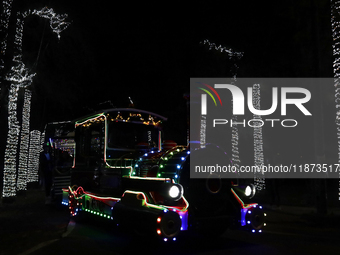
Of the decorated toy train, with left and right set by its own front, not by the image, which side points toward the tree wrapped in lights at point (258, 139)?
left

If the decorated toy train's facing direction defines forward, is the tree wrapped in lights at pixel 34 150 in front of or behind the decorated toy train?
behind

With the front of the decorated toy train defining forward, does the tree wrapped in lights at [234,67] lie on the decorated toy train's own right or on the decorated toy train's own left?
on the decorated toy train's own left

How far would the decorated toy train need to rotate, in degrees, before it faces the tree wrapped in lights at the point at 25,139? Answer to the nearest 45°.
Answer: approximately 180°

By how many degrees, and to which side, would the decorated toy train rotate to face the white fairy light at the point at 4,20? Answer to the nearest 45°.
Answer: approximately 180°

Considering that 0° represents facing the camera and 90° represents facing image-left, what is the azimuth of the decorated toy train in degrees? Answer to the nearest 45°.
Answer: approximately 315°

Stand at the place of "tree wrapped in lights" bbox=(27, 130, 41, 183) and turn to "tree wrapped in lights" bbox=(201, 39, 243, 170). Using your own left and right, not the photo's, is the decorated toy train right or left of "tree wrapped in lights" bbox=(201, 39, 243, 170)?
right
